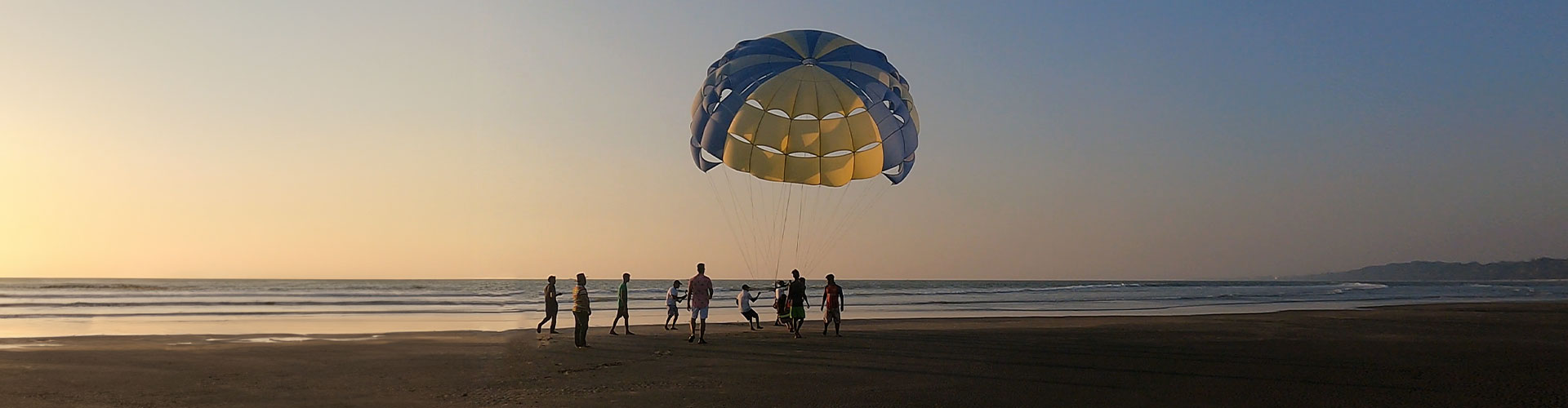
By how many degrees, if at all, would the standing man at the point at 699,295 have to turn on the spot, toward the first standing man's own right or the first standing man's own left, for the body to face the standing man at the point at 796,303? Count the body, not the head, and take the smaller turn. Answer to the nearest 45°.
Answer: approximately 45° to the first standing man's own right

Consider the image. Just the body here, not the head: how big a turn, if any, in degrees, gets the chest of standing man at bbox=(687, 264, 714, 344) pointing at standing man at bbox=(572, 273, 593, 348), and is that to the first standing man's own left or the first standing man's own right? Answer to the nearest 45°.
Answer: approximately 135° to the first standing man's own left

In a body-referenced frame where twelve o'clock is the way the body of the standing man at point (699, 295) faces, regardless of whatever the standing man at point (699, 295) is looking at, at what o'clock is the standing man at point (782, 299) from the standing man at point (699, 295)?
the standing man at point (782, 299) is roughly at 1 o'clock from the standing man at point (699, 295).

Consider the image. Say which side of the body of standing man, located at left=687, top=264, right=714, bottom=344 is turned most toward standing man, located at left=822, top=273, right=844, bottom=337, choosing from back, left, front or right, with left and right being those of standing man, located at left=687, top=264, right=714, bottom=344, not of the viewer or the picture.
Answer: right

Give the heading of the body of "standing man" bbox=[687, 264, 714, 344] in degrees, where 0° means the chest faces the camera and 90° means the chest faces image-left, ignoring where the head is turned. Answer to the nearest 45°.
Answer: approximately 180°

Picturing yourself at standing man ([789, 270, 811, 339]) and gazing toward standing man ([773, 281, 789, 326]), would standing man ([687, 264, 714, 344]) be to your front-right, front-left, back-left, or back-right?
back-left
